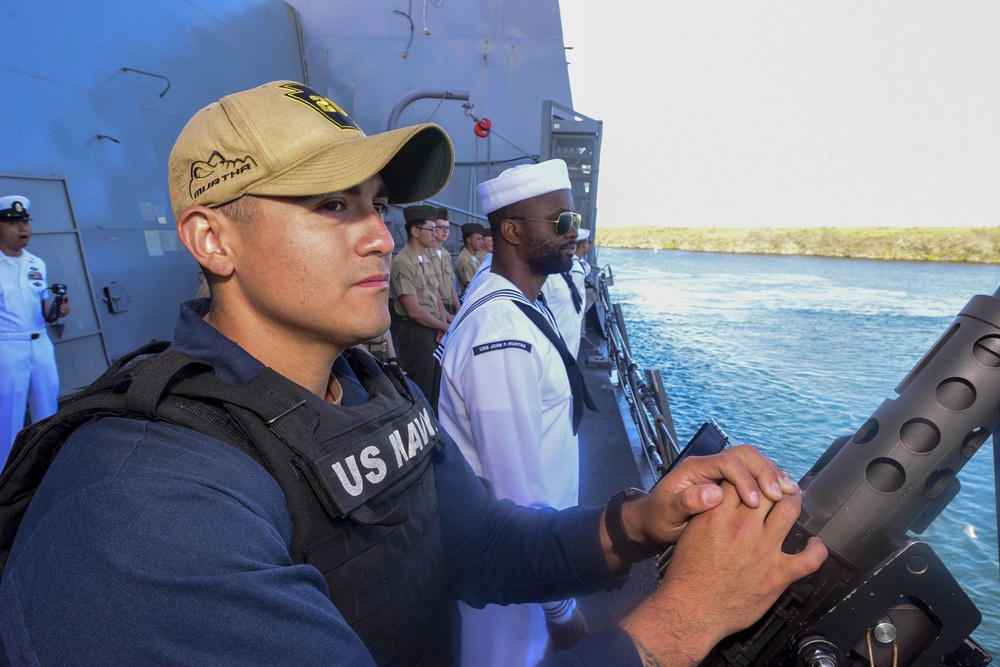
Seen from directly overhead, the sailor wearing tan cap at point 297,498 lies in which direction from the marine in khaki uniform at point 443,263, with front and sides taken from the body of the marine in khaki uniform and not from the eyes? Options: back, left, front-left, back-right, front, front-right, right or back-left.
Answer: front-right

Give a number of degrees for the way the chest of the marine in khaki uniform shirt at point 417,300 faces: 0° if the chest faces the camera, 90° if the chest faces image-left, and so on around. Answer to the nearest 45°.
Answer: approximately 315°

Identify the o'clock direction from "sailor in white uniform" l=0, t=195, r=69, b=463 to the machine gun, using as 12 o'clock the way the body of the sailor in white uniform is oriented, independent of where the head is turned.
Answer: The machine gun is roughly at 1 o'clock from the sailor in white uniform.

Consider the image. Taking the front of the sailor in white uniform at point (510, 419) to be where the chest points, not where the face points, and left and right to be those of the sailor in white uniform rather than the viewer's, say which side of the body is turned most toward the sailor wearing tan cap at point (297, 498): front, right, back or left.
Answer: right

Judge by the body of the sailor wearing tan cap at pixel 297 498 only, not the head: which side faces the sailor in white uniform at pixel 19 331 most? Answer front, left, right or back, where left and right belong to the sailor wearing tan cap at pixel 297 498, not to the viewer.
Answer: back

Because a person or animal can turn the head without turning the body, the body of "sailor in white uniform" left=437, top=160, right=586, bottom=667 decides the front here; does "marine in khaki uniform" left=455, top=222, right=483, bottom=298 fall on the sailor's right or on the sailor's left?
on the sailor's left

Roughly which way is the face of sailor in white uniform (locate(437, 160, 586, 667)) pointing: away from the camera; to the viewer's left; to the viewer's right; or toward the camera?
to the viewer's right

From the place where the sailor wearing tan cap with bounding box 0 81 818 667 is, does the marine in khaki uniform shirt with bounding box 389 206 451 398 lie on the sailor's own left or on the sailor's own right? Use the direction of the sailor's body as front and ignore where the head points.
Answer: on the sailor's own left

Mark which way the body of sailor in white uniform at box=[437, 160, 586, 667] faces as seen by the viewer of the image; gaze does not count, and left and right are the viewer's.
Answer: facing to the right of the viewer

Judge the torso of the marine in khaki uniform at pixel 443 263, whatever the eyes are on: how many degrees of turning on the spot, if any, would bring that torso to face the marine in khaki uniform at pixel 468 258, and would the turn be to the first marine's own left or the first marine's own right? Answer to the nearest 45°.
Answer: approximately 135° to the first marine's own left

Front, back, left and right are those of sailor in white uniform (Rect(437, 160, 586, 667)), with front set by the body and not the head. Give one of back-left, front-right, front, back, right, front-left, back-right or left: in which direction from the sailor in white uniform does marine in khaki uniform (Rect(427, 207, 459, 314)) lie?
left
